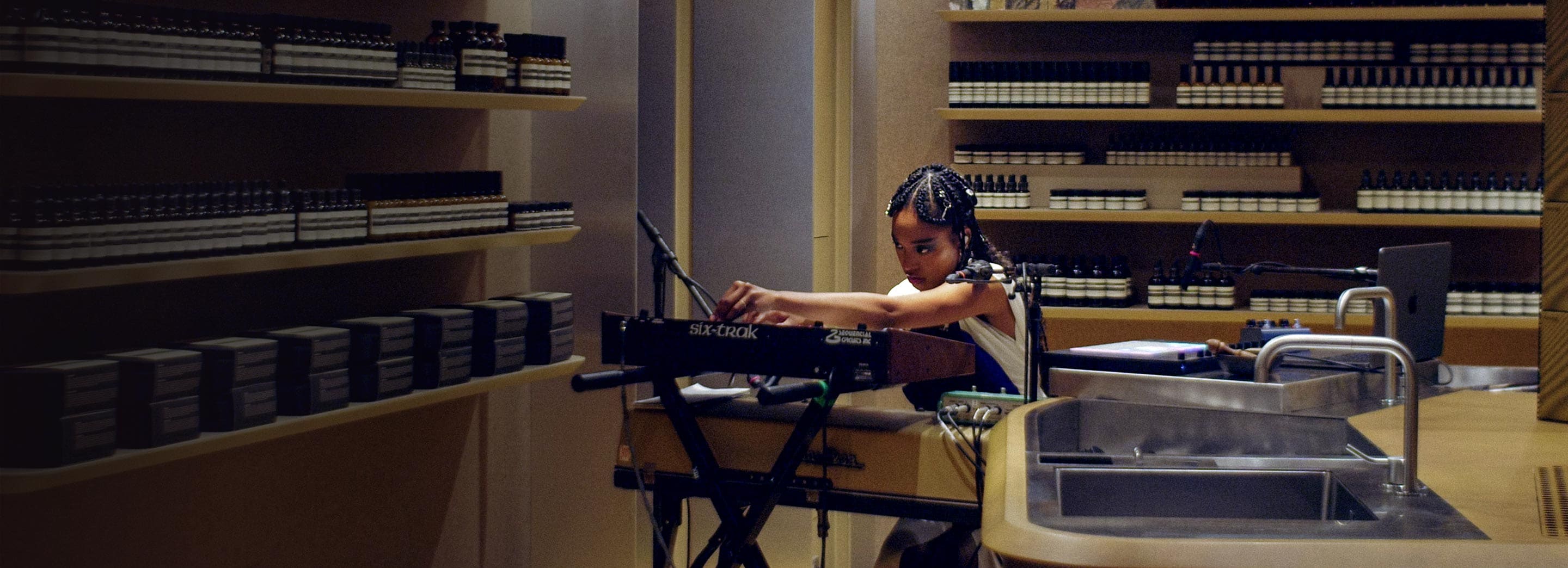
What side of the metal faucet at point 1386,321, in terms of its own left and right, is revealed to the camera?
left

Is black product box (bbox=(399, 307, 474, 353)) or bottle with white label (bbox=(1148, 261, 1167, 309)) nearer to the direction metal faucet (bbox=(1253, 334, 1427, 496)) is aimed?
the black product box

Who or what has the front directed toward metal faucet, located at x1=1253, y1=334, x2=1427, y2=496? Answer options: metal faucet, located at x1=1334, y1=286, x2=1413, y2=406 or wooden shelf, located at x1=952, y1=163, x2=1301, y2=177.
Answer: the wooden shelf

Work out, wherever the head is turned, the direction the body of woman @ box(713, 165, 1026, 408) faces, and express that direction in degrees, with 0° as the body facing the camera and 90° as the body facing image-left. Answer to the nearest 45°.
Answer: approximately 45°

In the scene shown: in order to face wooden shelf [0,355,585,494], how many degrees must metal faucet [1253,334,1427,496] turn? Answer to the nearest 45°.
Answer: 0° — it already faces it

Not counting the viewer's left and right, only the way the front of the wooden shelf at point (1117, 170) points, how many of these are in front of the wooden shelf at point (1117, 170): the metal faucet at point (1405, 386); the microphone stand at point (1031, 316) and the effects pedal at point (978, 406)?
3

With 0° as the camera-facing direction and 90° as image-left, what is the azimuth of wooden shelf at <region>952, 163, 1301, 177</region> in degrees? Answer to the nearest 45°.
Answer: approximately 0°

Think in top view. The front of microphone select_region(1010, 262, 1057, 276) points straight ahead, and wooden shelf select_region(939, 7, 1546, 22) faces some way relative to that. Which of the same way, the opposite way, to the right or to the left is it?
to the left

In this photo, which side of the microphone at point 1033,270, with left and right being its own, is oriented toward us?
left

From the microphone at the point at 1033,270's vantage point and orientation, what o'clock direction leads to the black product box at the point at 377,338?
The black product box is roughly at 12 o'clock from the microphone.
